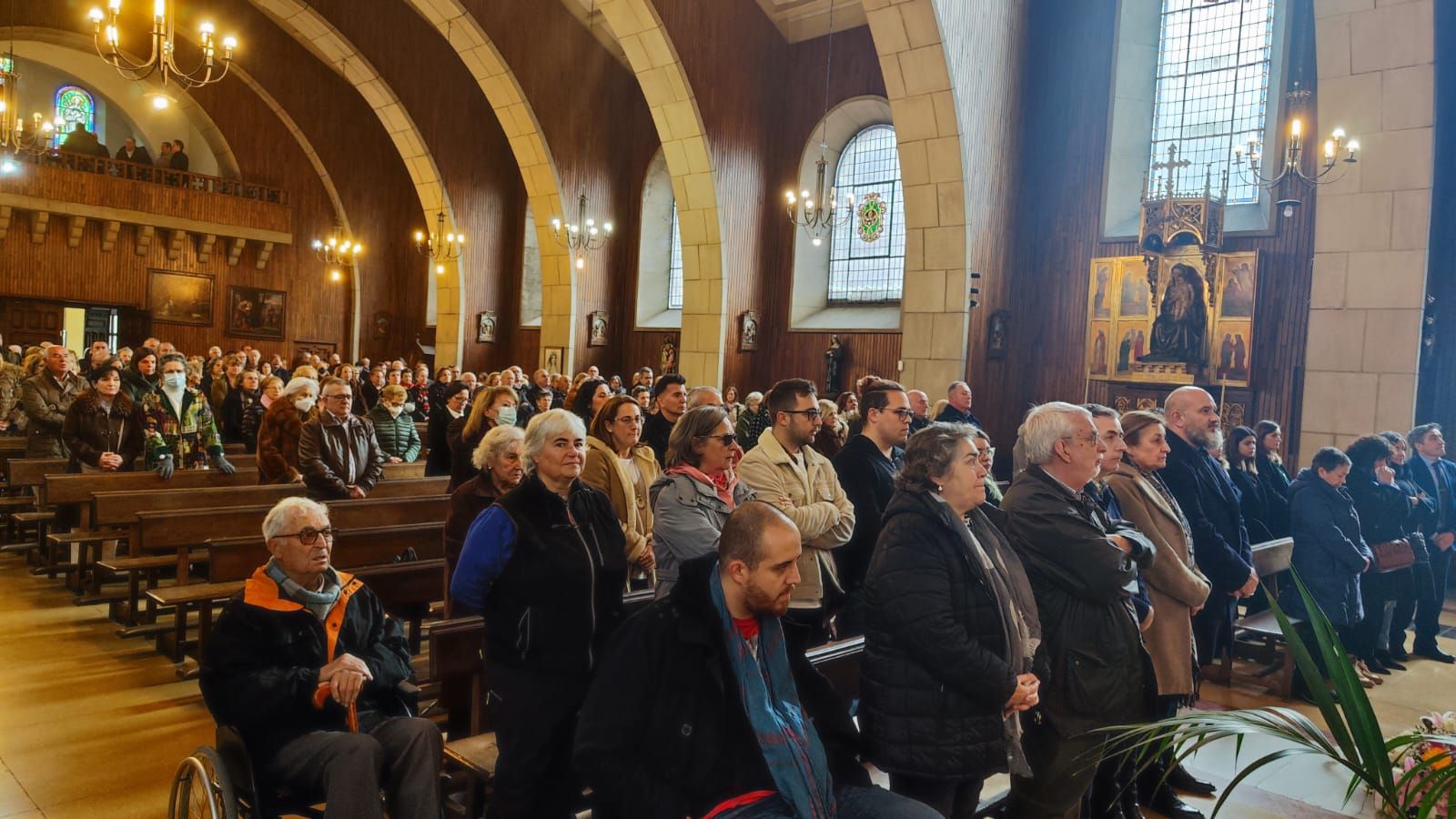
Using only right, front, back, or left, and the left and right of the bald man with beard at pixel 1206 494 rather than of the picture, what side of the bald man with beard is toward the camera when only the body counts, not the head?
right

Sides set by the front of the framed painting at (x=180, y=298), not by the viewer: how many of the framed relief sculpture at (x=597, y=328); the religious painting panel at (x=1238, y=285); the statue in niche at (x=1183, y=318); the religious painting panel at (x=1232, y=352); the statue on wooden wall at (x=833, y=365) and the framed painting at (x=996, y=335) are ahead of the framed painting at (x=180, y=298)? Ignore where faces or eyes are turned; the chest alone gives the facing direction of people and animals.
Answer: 6

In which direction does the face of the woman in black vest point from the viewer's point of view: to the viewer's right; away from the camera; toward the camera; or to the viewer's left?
toward the camera

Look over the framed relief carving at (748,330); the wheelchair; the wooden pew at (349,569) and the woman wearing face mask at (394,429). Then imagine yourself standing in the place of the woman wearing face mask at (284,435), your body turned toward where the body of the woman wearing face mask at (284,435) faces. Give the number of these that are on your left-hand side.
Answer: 2

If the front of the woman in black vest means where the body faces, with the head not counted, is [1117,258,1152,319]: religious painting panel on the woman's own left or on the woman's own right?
on the woman's own left

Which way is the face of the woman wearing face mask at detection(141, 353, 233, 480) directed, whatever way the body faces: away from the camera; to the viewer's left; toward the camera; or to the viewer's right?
toward the camera

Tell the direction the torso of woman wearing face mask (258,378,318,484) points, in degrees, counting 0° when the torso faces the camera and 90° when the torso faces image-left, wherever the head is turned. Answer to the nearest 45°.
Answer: approximately 315°

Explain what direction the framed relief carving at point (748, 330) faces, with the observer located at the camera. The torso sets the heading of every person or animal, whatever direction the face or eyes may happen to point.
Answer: facing the viewer and to the left of the viewer

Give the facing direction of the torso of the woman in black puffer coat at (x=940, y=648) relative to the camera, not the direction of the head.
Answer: to the viewer's right

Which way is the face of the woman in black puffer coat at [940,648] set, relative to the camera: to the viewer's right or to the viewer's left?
to the viewer's right

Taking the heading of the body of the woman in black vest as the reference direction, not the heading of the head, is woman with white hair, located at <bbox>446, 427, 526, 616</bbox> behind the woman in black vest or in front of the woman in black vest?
behind

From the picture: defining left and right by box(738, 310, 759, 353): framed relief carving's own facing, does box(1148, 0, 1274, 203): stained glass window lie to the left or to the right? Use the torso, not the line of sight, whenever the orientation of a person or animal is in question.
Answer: on its left

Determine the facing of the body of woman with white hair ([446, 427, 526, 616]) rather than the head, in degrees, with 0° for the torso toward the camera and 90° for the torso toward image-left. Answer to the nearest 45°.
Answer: approximately 315°

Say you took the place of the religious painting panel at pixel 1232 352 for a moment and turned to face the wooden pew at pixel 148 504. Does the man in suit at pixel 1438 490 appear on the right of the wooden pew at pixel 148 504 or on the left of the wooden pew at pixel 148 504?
left

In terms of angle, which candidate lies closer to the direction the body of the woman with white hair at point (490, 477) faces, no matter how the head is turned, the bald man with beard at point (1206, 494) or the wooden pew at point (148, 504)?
the bald man with beard

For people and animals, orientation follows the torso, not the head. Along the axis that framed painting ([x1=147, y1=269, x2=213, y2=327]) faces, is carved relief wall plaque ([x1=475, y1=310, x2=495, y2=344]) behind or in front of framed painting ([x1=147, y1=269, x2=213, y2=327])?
in front

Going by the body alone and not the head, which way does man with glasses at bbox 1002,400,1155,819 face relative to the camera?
to the viewer's right
